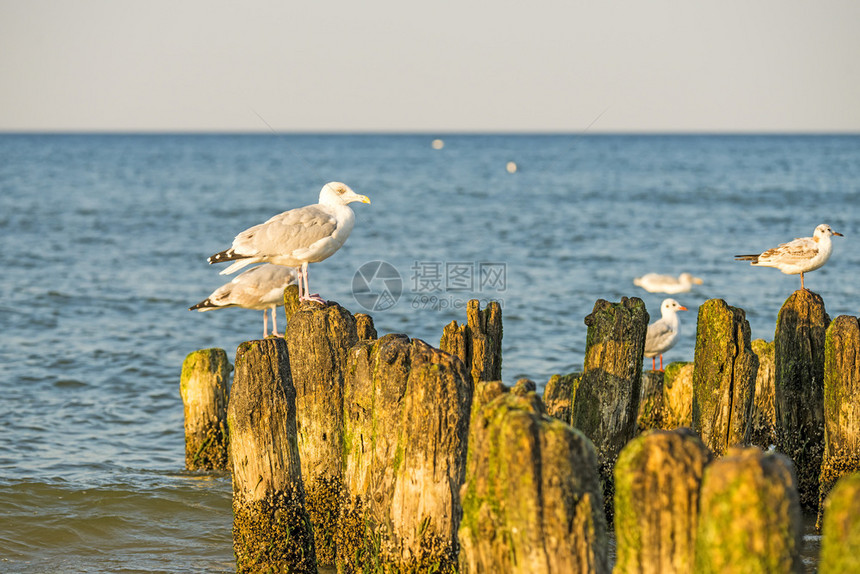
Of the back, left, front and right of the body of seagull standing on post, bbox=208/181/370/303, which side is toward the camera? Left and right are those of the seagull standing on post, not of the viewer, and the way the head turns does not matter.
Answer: right

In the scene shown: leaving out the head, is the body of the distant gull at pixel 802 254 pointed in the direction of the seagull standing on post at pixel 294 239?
no

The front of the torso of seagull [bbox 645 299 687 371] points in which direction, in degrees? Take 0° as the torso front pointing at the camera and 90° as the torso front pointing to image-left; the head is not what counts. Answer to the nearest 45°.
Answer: approximately 270°

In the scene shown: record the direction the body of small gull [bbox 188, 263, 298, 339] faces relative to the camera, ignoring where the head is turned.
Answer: to the viewer's right

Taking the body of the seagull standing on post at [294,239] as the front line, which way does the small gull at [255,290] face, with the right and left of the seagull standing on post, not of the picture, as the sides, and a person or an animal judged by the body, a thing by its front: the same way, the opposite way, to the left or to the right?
the same way

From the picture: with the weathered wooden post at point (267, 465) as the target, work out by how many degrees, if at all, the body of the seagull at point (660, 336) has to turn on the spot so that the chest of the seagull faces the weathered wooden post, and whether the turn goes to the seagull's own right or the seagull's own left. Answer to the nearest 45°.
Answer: approximately 135° to the seagull's own right

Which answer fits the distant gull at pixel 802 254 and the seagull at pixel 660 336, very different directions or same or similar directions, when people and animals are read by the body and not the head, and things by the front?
same or similar directions

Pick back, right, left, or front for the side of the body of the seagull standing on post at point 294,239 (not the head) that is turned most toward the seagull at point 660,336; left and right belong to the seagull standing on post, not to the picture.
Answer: front

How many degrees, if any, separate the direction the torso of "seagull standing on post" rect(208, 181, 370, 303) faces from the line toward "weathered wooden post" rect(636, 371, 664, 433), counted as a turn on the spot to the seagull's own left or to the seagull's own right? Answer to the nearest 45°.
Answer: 0° — it already faces it

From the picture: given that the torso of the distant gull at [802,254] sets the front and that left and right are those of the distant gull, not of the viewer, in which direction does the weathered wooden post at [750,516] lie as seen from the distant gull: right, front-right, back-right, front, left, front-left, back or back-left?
right

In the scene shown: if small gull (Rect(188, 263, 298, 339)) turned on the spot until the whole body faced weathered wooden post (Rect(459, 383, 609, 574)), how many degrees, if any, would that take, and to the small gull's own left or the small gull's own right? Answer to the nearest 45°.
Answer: approximately 90° to the small gull's own right

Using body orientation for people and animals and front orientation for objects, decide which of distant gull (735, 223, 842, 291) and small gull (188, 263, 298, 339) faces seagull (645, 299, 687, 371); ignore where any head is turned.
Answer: the small gull

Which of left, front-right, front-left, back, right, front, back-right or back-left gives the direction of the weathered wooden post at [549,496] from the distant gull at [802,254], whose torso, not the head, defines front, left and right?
right

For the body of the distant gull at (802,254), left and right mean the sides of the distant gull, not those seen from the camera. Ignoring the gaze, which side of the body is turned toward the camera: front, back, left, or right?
right
